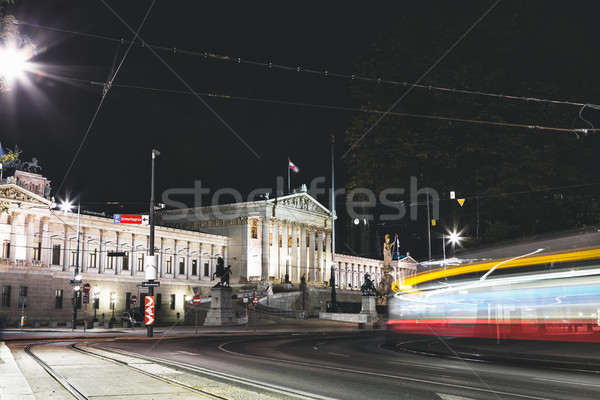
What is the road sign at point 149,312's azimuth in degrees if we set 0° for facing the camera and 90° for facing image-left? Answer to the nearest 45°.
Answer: approximately 0°
